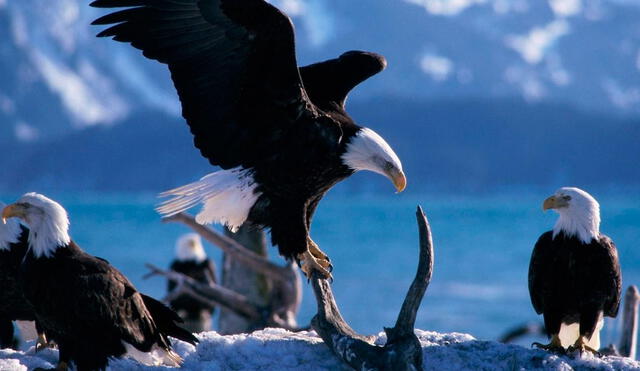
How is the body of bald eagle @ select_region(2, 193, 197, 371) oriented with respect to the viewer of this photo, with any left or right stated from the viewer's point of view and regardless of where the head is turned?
facing to the left of the viewer

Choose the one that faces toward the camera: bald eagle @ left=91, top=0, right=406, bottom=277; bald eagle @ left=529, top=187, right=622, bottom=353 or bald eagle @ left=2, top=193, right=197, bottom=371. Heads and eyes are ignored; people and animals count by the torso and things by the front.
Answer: bald eagle @ left=529, top=187, right=622, bottom=353

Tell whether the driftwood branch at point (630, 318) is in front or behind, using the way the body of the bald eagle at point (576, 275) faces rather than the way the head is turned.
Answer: behind

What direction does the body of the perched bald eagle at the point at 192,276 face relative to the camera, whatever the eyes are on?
toward the camera

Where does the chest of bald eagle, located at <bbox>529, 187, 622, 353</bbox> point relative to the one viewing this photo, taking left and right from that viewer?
facing the viewer

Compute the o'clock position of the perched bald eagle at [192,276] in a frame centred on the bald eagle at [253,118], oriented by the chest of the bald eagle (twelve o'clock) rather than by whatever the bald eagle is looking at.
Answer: The perched bald eagle is roughly at 9 o'clock from the bald eagle.

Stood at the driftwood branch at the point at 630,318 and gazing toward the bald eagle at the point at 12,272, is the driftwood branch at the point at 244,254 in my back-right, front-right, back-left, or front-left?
front-right

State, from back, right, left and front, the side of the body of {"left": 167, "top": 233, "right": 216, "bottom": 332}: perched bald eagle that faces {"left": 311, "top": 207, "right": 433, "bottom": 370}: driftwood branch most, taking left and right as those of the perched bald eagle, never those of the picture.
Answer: front

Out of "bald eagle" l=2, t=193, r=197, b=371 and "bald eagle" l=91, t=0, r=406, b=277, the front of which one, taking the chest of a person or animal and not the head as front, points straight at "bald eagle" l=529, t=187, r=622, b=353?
"bald eagle" l=91, t=0, r=406, b=277

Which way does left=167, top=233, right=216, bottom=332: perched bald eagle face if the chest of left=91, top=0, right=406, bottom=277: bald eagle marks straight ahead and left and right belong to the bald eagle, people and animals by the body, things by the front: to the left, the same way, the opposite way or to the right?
to the right

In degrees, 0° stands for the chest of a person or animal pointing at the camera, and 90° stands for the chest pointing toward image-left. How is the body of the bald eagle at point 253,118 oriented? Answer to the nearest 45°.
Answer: approximately 270°

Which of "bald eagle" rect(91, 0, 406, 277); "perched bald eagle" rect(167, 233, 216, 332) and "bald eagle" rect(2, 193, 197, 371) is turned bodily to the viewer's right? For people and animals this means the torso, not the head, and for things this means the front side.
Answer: "bald eagle" rect(91, 0, 406, 277)
